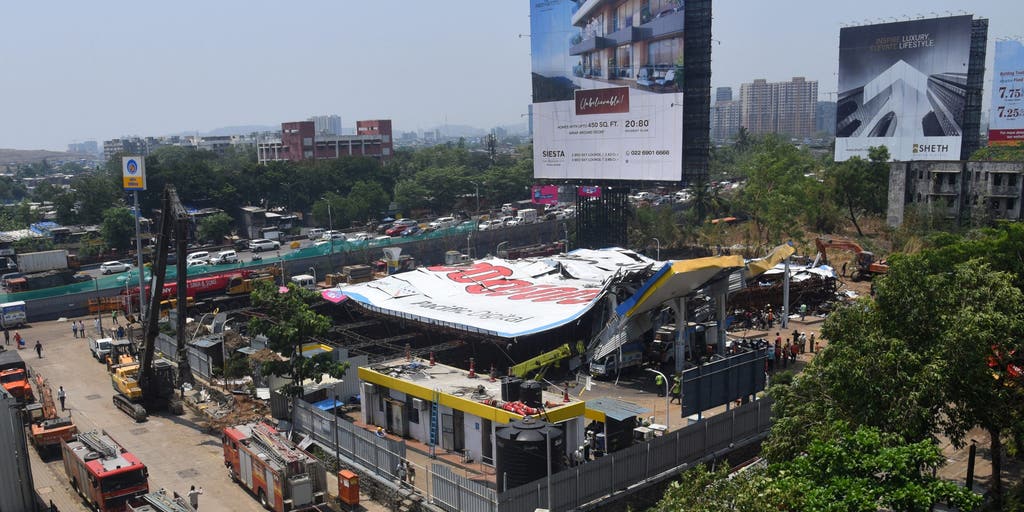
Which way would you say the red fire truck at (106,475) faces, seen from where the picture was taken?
facing the viewer and to the right of the viewer

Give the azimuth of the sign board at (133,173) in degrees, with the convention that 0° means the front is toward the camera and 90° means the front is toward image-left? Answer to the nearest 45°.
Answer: approximately 0°

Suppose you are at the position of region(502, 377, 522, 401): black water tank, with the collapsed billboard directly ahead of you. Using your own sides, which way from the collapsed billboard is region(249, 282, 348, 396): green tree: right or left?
left

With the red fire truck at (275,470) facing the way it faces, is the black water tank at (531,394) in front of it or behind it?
behind

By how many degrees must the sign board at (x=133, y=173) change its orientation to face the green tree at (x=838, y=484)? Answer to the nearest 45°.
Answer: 0° — it already faces it

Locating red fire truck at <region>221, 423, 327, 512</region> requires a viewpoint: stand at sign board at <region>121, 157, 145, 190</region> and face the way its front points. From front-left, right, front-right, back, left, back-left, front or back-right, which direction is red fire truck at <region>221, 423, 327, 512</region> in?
front

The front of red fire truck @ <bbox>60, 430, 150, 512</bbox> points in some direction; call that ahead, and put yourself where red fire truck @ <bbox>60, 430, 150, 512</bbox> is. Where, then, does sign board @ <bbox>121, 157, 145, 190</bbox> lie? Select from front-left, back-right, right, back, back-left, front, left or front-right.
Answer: back-left
